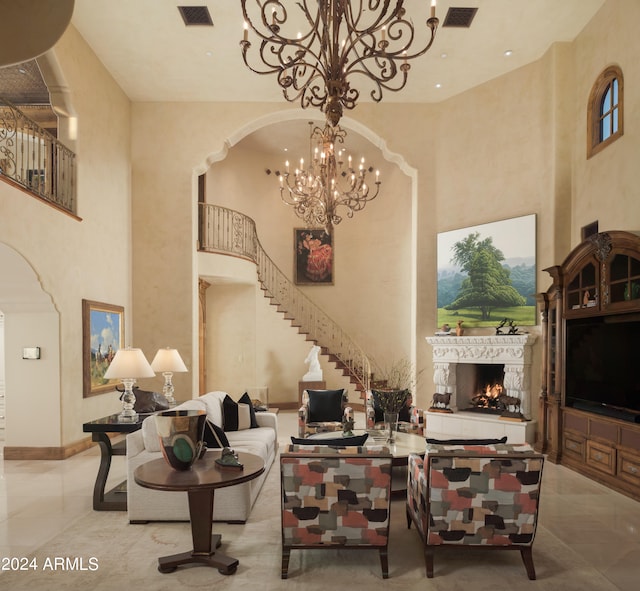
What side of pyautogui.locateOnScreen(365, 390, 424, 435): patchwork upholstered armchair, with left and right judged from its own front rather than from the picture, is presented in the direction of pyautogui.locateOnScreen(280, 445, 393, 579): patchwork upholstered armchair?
front

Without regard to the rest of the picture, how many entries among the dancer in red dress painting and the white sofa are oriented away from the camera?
0

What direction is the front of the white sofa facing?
to the viewer's right

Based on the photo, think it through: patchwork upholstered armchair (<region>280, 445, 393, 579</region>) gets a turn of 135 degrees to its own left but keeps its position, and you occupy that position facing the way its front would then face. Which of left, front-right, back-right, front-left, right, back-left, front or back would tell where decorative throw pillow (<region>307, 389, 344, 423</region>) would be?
back-right

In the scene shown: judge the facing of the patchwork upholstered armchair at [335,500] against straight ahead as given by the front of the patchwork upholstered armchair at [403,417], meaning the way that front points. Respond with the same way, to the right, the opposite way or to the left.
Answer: the opposite way

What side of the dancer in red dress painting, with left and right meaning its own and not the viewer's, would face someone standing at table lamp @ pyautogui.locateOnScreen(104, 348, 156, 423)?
front

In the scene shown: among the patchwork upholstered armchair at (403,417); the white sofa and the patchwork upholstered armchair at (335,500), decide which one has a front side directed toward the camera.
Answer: the patchwork upholstered armchair at (403,417)

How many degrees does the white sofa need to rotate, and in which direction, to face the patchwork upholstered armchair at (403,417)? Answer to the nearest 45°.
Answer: approximately 45° to its left

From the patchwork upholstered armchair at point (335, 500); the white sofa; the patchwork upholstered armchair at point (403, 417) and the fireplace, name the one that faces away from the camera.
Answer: the patchwork upholstered armchair at point (335, 500)

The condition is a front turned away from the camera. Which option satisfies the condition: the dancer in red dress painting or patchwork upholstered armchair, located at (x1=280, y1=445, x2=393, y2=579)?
the patchwork upholstered armchair

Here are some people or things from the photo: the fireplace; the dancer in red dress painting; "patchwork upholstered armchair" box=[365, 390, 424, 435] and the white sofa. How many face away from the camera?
0

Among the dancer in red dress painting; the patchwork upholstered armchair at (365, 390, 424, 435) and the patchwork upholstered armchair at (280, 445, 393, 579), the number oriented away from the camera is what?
1

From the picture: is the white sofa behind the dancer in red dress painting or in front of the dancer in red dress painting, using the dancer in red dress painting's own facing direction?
in front

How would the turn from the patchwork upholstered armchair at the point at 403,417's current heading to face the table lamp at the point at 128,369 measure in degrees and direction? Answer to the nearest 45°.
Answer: approximately 45° to its right

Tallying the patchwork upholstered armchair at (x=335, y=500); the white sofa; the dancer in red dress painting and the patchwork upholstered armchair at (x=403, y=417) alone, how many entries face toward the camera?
2

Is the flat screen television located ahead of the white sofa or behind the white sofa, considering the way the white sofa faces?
ahead
